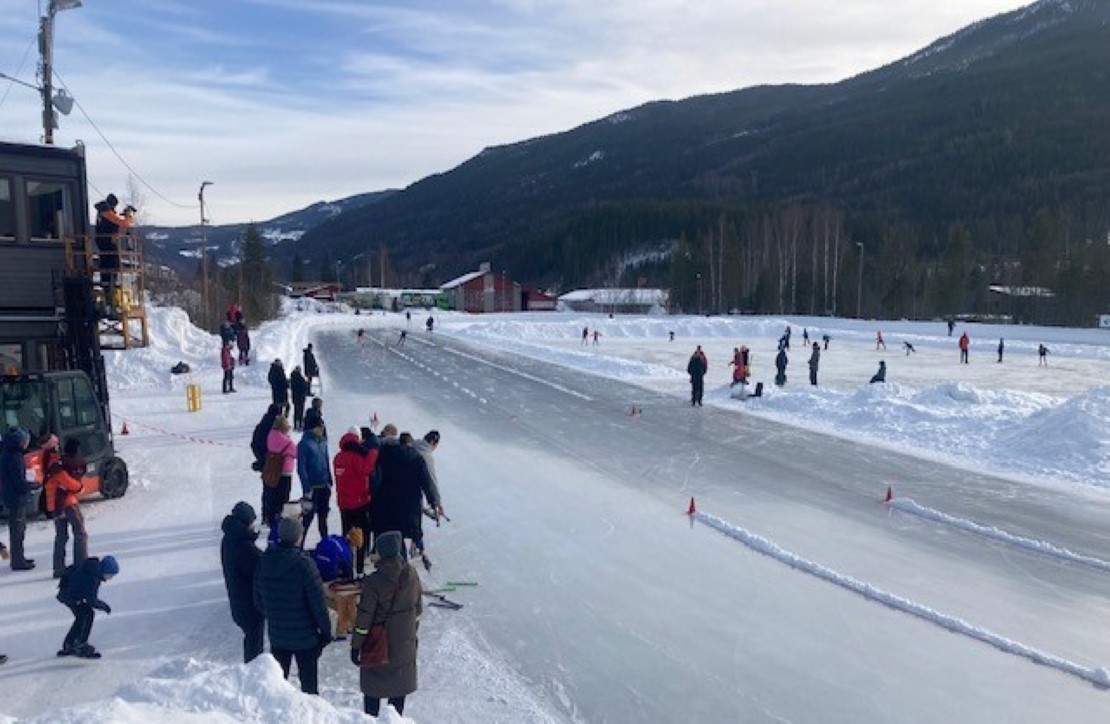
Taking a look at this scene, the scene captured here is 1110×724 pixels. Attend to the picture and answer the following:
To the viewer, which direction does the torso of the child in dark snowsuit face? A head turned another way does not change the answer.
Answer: to the viewer's right

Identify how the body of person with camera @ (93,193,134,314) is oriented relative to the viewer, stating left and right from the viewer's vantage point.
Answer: facing to the right of the viewer

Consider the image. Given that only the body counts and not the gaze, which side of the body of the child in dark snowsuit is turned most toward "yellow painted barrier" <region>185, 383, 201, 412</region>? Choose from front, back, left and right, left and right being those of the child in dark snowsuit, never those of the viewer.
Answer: left

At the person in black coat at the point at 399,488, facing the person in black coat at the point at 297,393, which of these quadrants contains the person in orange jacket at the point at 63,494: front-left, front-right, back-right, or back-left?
front-left

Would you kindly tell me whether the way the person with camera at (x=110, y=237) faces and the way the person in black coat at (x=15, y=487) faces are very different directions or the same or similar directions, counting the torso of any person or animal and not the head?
same or similar directions

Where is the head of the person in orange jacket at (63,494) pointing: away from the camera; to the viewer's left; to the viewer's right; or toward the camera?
away from the camera

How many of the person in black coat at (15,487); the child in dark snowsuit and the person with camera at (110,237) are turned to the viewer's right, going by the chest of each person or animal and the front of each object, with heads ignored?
3

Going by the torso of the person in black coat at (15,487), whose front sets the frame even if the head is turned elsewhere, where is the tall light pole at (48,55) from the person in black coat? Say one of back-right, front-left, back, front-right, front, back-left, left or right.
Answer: left

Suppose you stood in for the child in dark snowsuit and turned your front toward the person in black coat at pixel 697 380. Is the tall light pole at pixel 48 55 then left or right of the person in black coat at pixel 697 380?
left

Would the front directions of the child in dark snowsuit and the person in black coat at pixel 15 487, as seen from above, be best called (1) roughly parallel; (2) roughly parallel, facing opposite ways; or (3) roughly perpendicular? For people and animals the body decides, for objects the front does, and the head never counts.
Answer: roughly parallel

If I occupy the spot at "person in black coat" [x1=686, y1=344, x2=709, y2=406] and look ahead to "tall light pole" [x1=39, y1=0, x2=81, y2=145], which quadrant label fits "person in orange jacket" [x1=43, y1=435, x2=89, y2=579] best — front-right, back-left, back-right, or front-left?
front-left

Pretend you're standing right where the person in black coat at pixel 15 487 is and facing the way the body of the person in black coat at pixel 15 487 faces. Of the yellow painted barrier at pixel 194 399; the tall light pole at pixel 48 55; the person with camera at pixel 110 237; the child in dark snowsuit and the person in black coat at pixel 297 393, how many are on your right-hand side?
1

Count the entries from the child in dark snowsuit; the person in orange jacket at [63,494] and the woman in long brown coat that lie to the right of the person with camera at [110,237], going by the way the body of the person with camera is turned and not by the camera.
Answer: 3

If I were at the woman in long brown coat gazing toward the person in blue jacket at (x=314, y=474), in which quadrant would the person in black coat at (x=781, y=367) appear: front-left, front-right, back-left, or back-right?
front-right

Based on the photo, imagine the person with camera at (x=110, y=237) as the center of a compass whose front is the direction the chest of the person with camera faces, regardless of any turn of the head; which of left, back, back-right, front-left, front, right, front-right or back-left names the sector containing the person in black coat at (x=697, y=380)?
front

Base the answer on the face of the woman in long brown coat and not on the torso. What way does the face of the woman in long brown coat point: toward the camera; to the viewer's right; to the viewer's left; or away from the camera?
away from the camera
